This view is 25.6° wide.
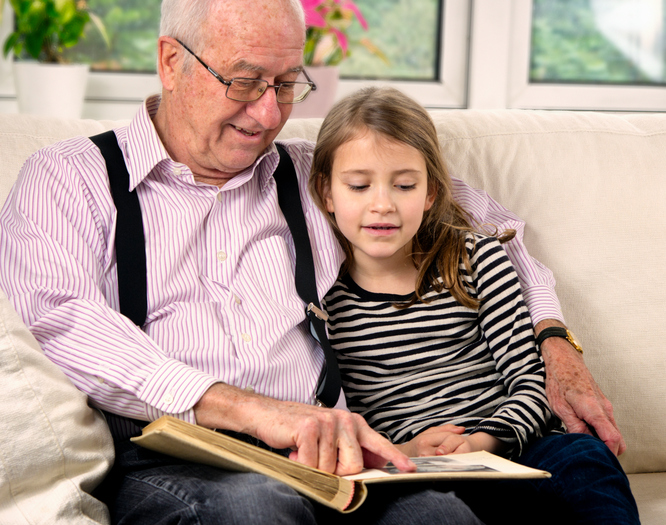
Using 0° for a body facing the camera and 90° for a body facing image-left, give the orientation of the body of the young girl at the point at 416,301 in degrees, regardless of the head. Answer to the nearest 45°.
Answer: approximately 0°

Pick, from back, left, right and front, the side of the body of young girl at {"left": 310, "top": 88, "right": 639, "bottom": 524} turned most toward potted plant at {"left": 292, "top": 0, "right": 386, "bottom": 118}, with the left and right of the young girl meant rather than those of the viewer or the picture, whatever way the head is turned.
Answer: back

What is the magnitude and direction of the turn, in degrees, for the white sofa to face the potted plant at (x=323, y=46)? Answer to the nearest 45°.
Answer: approximately 135° to its right

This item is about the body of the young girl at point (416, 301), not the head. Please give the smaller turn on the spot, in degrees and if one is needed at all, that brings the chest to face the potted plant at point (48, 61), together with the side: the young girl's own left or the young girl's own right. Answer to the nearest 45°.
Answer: approximately 135° to the young girl's own right
